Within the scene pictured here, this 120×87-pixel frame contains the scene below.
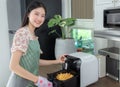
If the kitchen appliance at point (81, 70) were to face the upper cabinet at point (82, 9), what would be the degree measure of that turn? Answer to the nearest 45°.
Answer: approximately 135° to its right

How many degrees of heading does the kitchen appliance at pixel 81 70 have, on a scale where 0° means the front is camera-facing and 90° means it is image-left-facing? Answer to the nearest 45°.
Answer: approximately 45°

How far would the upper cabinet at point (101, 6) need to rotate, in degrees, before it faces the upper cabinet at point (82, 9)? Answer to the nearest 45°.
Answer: approximately 135° to its right

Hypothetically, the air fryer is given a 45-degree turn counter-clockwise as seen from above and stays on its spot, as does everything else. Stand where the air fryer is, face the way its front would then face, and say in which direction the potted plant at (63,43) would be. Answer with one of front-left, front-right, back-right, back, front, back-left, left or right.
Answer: back

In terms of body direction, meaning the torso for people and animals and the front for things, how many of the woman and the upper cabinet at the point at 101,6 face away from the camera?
0
